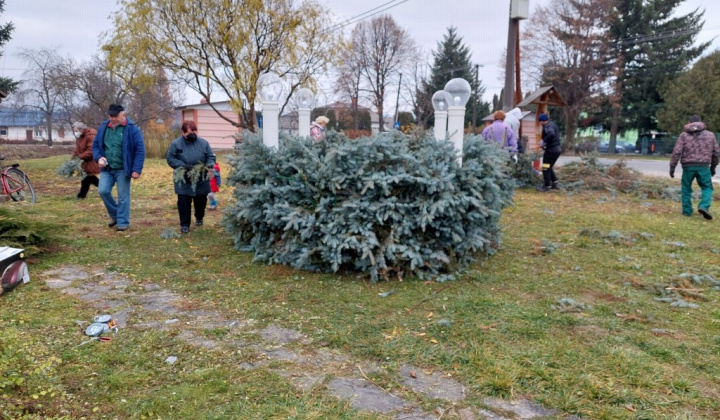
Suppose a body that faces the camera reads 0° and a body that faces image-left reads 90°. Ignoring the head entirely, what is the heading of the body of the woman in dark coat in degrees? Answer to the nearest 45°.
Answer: approximately 0°

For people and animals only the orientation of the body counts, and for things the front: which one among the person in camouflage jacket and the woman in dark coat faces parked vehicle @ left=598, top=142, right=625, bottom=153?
the person in camouflage jacket

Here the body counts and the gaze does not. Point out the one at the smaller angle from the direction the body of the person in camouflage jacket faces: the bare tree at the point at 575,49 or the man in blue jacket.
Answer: the bare tree

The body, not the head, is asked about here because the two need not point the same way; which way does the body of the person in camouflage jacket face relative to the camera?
away from the camera

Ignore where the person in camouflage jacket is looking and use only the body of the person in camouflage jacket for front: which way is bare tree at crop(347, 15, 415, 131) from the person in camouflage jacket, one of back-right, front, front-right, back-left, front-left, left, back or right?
front-left

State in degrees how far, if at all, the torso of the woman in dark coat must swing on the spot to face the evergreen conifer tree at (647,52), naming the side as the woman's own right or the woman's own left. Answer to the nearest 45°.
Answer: approximately 135° to the woman's own left

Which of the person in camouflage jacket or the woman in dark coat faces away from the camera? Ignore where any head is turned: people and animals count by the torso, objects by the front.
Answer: the person in camouflage jacket

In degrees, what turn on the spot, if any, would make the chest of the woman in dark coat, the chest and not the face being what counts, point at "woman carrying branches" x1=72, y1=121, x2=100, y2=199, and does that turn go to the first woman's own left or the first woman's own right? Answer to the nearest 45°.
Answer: approximately 135° to the first woman's own right

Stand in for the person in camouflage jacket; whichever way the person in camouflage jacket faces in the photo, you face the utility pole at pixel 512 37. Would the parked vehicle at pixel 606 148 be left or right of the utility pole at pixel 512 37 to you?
right

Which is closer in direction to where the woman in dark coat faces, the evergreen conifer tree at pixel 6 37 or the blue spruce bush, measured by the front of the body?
the blue spruce bush

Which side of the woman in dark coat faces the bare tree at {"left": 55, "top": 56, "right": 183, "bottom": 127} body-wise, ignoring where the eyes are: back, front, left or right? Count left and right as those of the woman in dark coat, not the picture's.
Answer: back

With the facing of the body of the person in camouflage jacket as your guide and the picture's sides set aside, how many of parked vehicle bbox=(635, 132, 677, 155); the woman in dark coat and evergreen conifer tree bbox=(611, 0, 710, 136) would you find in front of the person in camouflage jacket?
2

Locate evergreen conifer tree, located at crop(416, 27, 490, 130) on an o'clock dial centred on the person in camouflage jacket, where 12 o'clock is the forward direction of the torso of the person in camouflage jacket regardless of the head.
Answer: The evergreen conifer tree is roughly at 11 o'clock from the person in camouflage jacket.

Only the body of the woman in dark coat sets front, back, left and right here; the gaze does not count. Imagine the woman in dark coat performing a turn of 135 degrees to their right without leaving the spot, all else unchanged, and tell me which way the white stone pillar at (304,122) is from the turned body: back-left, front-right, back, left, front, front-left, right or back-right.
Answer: back-right

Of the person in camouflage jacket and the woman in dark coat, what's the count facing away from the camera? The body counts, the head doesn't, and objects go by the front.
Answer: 1

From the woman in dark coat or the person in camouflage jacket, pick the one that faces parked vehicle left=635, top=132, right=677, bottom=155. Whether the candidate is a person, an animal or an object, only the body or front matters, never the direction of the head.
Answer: the person in camouflage jacket
